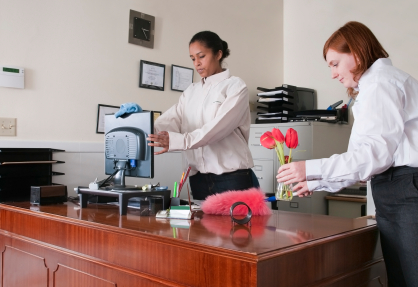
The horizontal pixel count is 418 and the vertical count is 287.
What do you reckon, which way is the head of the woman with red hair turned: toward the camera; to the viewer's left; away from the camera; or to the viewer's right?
to the viewer's left

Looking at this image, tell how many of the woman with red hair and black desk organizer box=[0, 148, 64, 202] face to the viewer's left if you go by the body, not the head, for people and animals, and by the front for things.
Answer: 1

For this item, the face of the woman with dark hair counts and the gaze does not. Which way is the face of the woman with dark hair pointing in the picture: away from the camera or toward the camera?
toward the camera

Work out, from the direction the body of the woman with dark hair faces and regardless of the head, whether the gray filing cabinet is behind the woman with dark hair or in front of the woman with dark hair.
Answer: behind

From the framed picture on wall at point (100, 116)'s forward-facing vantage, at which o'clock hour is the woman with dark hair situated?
The woman with dark hair is roughly at 12 o'clock from the framed picture on wall.

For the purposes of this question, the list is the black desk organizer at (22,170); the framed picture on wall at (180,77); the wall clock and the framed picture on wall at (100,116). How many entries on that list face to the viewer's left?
0

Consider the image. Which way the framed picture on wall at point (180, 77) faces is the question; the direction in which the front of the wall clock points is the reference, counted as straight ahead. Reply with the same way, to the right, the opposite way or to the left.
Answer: the same way

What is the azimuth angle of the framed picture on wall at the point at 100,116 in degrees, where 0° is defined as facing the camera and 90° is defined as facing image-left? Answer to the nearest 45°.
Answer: approximately 315°

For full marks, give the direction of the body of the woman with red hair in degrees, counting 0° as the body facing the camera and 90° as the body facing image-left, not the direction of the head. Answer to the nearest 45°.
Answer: approximately 90°

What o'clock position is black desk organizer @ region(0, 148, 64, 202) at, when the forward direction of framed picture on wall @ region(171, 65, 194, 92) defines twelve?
The black desk organizer is roughly at 3 o'clock from the framed picture on wall.
